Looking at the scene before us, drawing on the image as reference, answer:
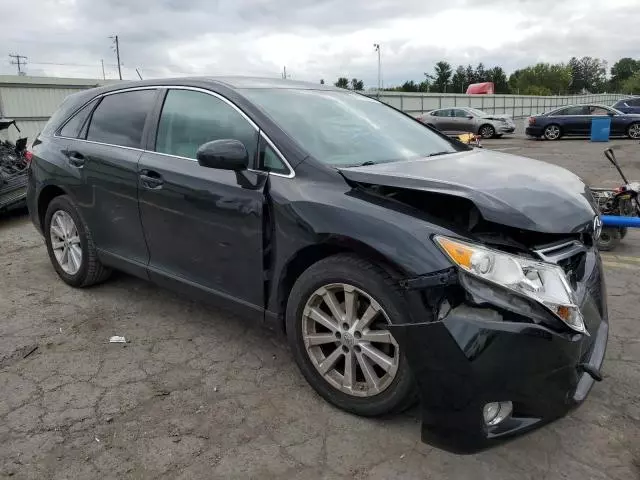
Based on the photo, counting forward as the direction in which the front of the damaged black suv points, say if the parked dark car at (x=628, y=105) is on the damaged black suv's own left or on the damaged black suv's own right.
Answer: on the damaged black suv's own left

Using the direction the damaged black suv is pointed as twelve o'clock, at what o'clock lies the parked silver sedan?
The parked silver sedan is roughly at 8 o'clock from the damaged black suv.

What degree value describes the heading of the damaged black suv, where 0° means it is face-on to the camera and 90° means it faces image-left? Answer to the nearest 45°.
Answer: approximately 315°

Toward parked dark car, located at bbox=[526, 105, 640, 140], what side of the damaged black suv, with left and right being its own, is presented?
left

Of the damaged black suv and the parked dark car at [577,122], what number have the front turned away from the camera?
0
